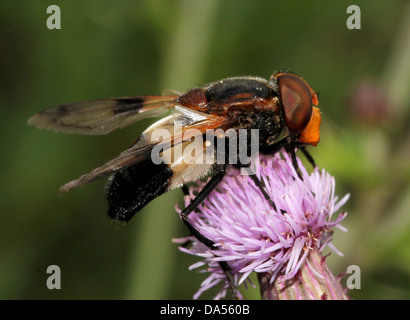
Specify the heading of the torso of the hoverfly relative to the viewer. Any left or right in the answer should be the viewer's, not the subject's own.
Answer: facing to the right of the viewer
